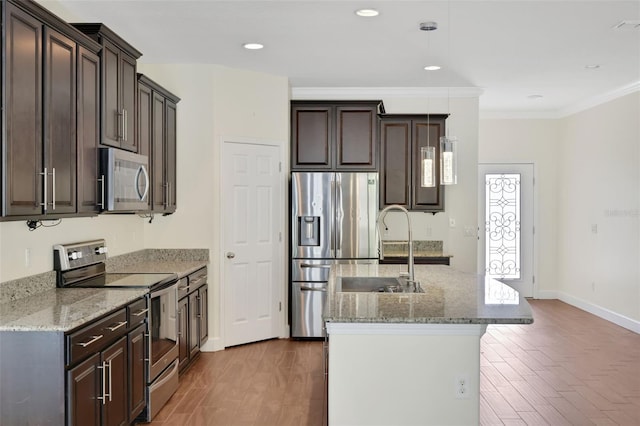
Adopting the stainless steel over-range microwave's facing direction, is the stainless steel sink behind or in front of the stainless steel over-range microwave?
in front

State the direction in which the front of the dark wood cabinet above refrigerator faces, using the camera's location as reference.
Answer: facing the viewer

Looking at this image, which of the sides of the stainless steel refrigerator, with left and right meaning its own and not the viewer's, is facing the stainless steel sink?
front

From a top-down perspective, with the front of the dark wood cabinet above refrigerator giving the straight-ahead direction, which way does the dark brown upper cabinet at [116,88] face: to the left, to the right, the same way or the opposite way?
to the left

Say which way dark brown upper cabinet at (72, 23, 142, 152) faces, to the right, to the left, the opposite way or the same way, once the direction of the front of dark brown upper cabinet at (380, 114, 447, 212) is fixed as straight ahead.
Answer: to the left

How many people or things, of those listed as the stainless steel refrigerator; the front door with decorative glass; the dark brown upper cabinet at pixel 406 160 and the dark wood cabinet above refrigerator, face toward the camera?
4

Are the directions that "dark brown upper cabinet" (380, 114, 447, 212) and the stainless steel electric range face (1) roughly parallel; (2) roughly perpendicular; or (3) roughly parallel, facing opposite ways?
roughly perpendicular

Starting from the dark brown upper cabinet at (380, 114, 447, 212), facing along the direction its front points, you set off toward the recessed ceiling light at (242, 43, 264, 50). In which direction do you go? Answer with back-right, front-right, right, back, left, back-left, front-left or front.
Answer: front-right

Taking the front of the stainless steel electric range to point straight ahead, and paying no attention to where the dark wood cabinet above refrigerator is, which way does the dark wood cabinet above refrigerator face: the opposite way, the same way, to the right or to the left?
to the right

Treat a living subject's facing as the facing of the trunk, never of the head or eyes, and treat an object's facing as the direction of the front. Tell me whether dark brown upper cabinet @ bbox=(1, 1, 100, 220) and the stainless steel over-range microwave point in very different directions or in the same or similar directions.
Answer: same or similar directions

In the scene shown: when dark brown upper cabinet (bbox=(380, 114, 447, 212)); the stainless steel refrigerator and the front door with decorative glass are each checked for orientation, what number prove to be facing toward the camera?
3

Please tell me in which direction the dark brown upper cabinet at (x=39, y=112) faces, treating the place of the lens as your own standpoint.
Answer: facing the viewer and to the right of the viewer

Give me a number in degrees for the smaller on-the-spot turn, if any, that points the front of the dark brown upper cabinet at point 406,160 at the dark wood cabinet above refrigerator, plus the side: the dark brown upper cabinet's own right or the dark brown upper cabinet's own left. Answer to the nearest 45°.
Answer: approximately 45° to the dark brown upper cabinet's own right
